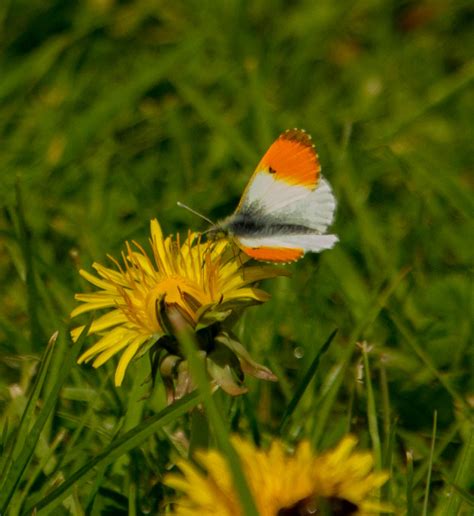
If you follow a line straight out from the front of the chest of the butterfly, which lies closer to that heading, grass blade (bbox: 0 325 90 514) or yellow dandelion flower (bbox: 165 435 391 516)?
the grass blade

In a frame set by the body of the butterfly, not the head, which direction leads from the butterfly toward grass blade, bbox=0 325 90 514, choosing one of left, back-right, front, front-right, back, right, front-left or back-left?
front-left

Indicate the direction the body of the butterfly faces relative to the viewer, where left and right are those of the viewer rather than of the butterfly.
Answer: facing to the left of the viewer

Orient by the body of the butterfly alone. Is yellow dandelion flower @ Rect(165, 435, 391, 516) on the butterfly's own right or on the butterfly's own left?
on the butterfly's own left

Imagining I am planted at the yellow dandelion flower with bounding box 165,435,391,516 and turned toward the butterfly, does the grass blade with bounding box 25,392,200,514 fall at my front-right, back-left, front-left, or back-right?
front-left

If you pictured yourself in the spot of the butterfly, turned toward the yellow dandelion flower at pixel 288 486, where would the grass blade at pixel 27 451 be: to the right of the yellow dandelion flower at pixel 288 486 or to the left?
right
